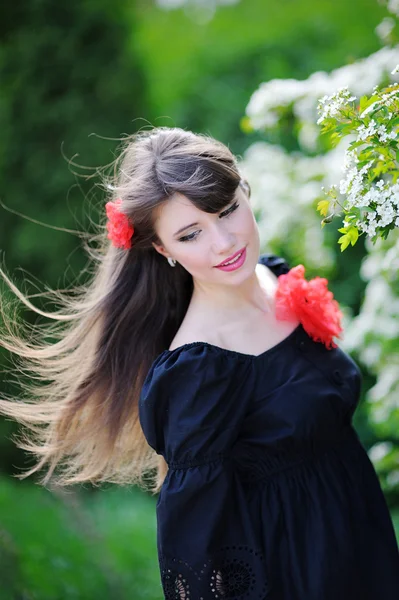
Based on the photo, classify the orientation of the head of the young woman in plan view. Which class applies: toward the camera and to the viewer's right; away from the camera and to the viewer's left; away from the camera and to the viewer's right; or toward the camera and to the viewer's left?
toward the camera and to the viewer's right

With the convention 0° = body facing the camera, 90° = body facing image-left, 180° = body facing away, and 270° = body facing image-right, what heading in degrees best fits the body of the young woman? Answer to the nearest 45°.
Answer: approximately 315°
